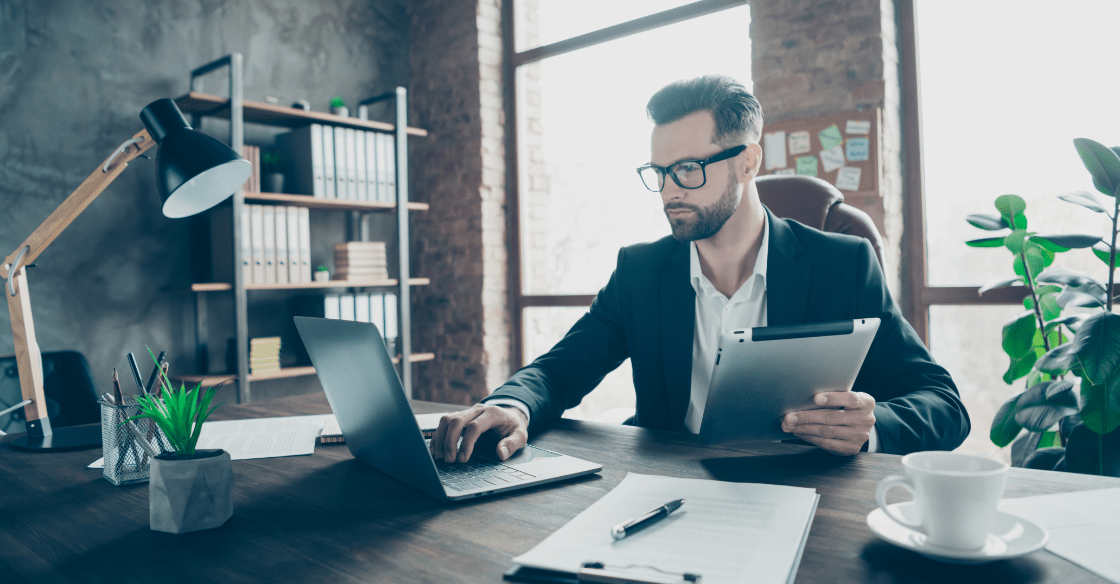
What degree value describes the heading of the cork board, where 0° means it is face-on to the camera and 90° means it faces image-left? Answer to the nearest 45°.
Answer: approximately 45°

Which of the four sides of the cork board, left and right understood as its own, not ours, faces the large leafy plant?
left

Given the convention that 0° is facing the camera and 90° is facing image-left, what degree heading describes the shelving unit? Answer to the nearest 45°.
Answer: approximately 315°

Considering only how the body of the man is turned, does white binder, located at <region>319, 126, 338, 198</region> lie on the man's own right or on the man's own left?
on the man's own right

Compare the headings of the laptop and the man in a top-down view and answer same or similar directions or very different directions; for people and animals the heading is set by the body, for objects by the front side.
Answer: very different directions

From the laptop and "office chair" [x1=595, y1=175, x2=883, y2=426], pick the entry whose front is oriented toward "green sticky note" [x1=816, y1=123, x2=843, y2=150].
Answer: the laptop

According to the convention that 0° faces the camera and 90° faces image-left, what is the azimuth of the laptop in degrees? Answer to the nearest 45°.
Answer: approximately 225°

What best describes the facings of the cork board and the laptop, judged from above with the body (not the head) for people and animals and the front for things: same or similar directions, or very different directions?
very different directions
